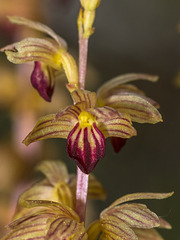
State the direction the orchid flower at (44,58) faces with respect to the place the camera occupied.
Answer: facing to the left of the viewer

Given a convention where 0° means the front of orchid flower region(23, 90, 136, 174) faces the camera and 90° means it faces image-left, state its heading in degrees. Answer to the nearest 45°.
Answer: approximately 0°
